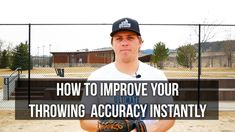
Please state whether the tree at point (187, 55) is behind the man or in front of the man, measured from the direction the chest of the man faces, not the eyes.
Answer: behind

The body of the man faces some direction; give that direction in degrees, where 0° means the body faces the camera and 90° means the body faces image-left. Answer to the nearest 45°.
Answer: approximately 0°
